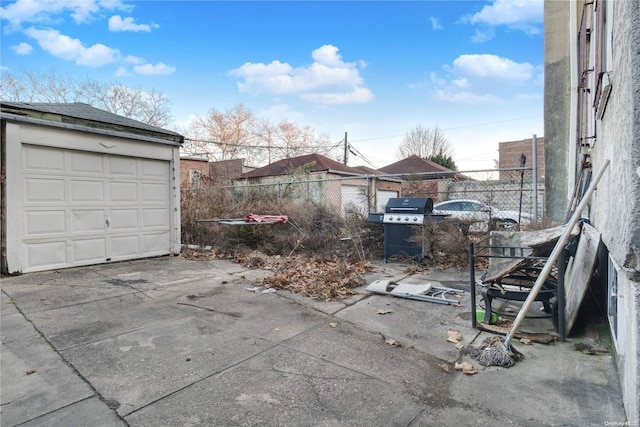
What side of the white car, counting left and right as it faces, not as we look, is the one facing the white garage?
back

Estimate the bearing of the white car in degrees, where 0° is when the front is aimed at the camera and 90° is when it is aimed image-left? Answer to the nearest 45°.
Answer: approximately 270°

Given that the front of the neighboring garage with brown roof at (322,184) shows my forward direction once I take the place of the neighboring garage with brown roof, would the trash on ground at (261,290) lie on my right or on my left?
on my right

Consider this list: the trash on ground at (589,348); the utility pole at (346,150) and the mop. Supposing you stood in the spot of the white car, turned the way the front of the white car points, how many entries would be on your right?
2

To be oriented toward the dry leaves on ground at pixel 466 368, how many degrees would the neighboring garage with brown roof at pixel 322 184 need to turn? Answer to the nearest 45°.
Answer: approximately 45° to its right

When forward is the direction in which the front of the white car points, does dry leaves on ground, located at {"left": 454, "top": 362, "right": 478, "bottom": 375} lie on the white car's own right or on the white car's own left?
on the white car's own right

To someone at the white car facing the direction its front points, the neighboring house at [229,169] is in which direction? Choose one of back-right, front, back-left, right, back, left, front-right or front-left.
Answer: back-left

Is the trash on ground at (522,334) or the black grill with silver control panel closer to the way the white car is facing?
the trash on ground
